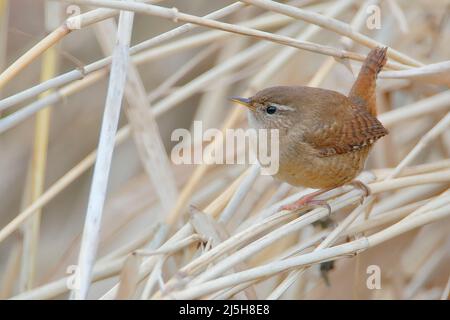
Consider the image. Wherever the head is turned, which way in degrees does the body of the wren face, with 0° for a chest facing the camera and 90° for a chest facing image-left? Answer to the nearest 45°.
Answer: approximately 90°
